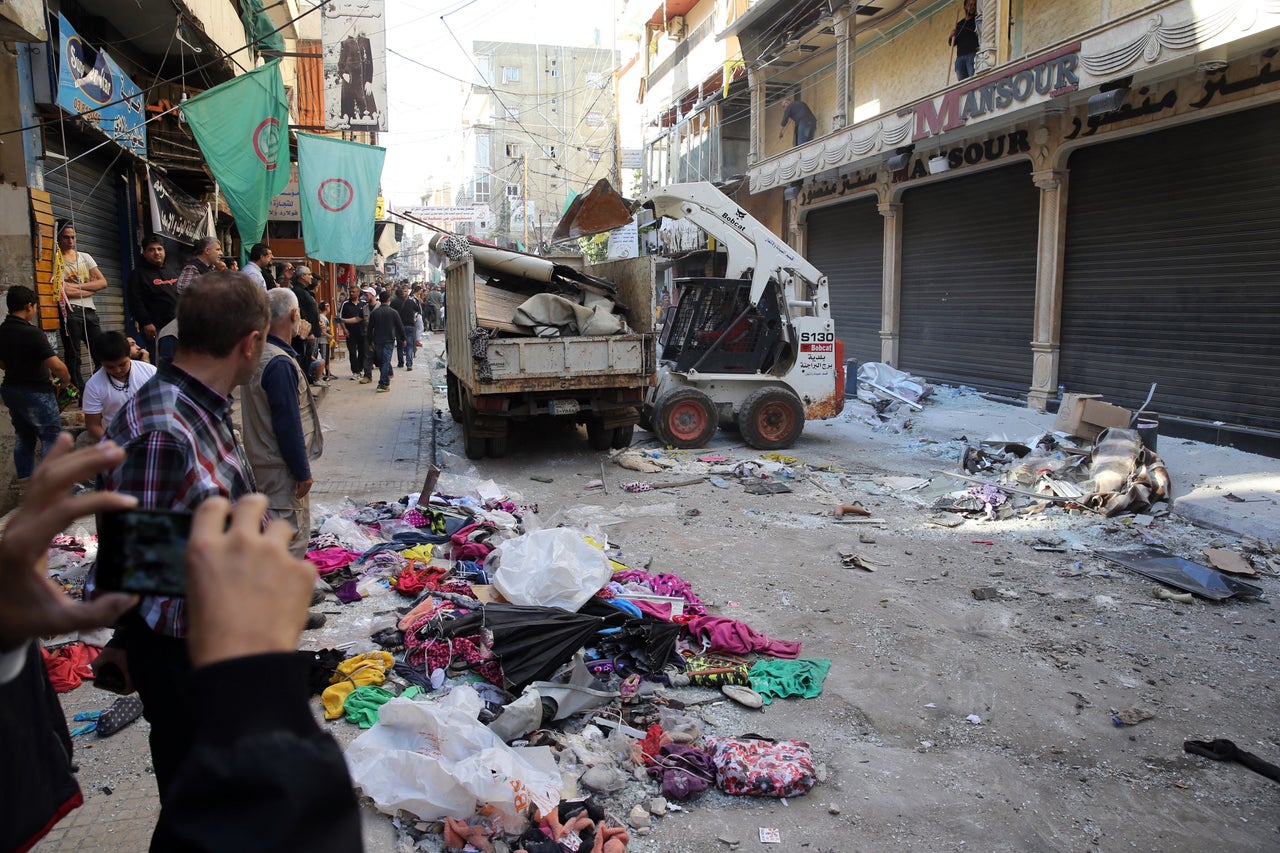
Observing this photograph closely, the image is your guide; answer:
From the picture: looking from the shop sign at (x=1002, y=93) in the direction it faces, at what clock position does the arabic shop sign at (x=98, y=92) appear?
The arabic shop sign is roughly at 12 o'clock from the shop sign.

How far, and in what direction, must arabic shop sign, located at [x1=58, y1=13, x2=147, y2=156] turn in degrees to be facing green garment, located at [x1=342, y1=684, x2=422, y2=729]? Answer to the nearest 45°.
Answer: approximately 45° to its right

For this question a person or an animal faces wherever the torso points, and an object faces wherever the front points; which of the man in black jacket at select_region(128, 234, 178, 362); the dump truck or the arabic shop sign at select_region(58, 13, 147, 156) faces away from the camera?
the dump truck

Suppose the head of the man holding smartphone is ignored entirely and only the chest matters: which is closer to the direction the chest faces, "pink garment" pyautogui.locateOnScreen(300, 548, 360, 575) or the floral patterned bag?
the pink garment

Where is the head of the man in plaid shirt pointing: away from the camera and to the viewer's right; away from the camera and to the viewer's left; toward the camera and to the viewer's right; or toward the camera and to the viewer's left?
away from the camera and to the viewer's right

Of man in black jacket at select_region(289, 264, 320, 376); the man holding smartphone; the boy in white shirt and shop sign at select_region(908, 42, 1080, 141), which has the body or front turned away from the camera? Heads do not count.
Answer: the man holding smartphone

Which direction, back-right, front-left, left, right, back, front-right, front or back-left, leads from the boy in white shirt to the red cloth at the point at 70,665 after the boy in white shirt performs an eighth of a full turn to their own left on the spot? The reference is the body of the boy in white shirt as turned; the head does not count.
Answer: right

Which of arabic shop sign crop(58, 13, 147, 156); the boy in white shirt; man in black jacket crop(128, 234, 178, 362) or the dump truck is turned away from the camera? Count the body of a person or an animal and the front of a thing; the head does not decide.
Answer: the dump truck

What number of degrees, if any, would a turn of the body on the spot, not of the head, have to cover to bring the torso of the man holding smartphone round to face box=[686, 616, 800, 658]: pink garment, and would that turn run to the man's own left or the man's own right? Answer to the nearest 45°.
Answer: approximately 45° to the man's own right

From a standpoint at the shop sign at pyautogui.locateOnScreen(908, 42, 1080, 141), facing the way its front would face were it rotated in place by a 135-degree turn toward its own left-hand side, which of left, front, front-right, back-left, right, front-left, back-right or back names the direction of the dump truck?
back-right

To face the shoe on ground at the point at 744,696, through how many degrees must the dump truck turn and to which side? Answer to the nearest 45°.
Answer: approximately 180°

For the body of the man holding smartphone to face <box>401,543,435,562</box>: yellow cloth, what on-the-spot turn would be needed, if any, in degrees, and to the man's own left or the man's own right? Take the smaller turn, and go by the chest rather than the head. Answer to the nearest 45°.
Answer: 0° — they already face it

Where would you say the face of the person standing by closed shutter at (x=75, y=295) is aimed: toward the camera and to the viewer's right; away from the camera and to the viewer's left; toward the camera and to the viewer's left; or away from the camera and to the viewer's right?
toward the camera and to the viewer's right

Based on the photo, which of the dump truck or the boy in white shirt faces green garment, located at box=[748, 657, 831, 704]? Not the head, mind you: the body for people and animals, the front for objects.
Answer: the boy in white shirt

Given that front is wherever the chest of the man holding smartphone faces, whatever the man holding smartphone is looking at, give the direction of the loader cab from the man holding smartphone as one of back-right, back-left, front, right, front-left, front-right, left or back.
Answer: front-right

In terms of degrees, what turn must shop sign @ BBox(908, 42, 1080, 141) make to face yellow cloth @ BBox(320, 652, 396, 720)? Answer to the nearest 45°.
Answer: approximately 45° to its left

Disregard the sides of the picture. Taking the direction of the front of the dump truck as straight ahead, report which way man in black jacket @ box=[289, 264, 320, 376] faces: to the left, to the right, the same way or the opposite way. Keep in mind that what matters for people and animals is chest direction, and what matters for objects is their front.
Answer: to the right

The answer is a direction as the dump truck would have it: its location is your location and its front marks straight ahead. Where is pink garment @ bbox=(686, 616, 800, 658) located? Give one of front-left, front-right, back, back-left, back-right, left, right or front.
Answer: back

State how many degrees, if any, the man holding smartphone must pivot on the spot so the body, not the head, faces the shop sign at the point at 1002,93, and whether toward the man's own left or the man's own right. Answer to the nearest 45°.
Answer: approximately 45° to the man's own right
